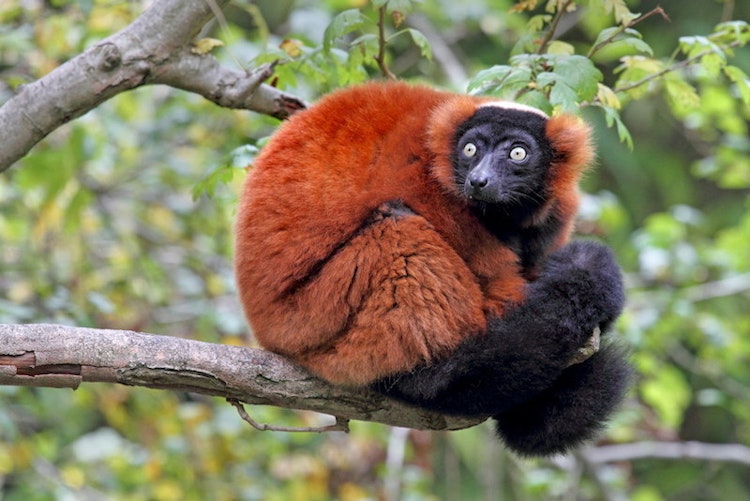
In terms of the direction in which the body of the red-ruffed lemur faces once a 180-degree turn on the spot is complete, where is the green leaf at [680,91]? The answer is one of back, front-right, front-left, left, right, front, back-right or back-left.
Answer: back-right

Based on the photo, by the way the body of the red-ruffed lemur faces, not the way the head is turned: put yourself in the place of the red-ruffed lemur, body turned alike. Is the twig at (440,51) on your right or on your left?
on your left

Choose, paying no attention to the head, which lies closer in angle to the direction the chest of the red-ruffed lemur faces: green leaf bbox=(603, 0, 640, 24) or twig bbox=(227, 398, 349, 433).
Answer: the green leaf

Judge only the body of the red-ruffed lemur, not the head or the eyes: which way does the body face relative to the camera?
to the viewer's right

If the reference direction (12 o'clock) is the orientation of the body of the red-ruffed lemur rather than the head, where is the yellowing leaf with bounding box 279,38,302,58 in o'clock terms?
The yellowing leaf is roughly at 8 o'clock from the red-ruffed lemur.

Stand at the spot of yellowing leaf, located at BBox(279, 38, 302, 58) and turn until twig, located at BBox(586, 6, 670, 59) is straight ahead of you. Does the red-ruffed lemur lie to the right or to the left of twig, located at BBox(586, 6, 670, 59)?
right

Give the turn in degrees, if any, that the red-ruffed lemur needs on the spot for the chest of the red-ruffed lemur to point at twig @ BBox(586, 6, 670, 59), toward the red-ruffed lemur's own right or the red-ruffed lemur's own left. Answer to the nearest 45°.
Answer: approximately 45° to the red-ruffed lemur's own left

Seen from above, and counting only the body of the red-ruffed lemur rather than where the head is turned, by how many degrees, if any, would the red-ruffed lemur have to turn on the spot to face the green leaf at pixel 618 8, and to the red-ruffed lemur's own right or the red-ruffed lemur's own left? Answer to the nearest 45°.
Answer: approximately 45° to the red-ruffed lemur's own left

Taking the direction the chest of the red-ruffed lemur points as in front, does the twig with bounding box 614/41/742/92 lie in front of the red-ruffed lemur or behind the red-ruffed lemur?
in front
